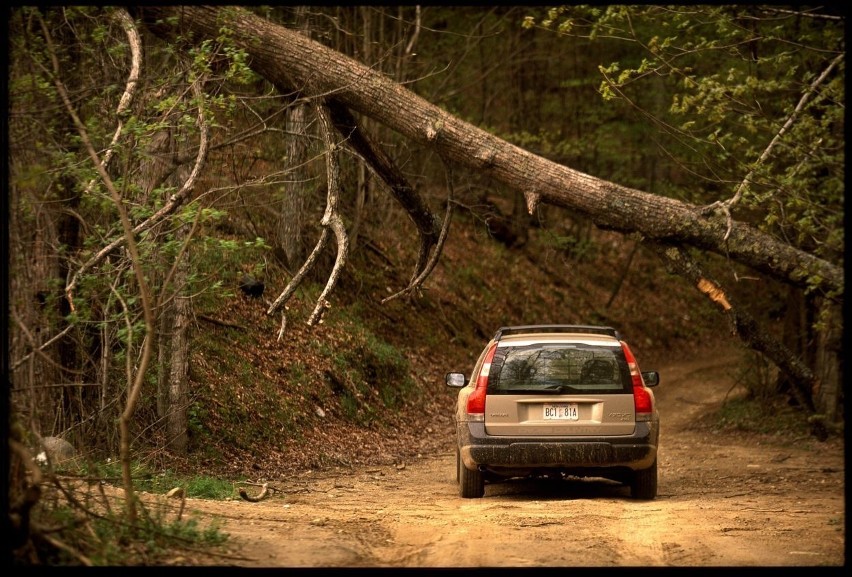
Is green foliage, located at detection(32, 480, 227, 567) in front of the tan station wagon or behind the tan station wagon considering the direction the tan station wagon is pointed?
behind

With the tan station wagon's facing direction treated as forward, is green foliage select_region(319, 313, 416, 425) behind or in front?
in front

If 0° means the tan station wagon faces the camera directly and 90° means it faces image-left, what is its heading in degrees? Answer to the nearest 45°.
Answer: approximately 180°

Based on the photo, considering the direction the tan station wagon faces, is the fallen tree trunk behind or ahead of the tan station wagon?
ahead
